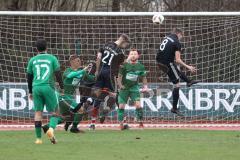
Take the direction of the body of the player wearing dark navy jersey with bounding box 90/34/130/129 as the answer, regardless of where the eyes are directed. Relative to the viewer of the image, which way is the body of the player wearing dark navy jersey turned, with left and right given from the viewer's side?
facing away from the viewer and to the right of the viewer

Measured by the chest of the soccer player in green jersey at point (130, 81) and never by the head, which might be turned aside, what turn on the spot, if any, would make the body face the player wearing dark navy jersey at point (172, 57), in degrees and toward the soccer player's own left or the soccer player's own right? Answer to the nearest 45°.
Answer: approximately 90° to the soccer player's own left

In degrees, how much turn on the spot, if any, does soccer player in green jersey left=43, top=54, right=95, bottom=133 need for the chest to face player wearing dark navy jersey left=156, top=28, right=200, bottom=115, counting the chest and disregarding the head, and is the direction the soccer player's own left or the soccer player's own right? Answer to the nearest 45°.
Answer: approximately 45° to the soccer player's own left

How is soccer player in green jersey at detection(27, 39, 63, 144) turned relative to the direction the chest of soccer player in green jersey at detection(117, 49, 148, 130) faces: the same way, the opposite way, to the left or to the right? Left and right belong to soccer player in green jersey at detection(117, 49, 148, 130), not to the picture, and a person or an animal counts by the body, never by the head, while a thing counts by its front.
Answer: the opposite way

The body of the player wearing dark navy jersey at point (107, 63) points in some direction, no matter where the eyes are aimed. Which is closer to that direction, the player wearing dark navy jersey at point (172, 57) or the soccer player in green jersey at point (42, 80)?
the player wearing dark navy jersey

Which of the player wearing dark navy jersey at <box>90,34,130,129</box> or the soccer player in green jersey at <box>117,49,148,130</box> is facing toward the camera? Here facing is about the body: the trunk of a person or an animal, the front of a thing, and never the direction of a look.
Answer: the soccer player in green jersey

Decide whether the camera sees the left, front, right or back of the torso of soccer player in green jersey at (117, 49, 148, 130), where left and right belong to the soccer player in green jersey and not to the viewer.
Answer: front

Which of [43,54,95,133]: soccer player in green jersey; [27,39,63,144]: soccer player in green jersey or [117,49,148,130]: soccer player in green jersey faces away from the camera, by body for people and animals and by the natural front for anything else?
[27,39,63,144]: soccer player in green jersey

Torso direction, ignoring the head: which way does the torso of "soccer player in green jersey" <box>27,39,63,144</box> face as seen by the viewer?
away from the camera
